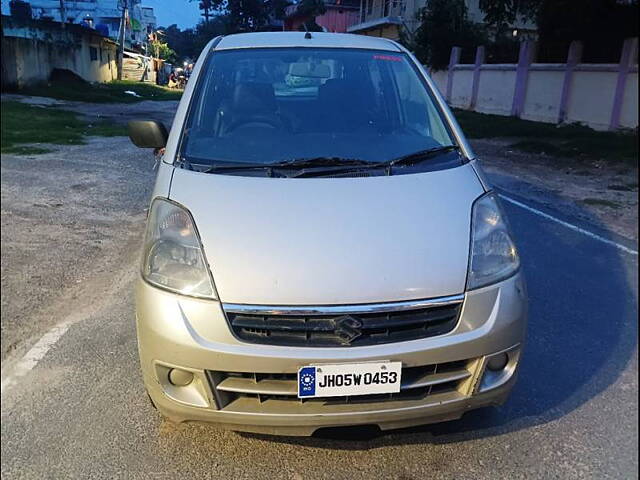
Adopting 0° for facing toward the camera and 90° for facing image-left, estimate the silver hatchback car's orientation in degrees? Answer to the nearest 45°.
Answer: approximately 0°

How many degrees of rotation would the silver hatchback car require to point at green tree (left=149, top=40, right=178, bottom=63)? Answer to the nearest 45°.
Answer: approximately 135° to its right

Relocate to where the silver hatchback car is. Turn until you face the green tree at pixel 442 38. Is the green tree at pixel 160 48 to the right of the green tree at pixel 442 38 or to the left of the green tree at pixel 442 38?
left

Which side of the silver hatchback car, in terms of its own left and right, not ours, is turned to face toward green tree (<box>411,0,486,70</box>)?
back
